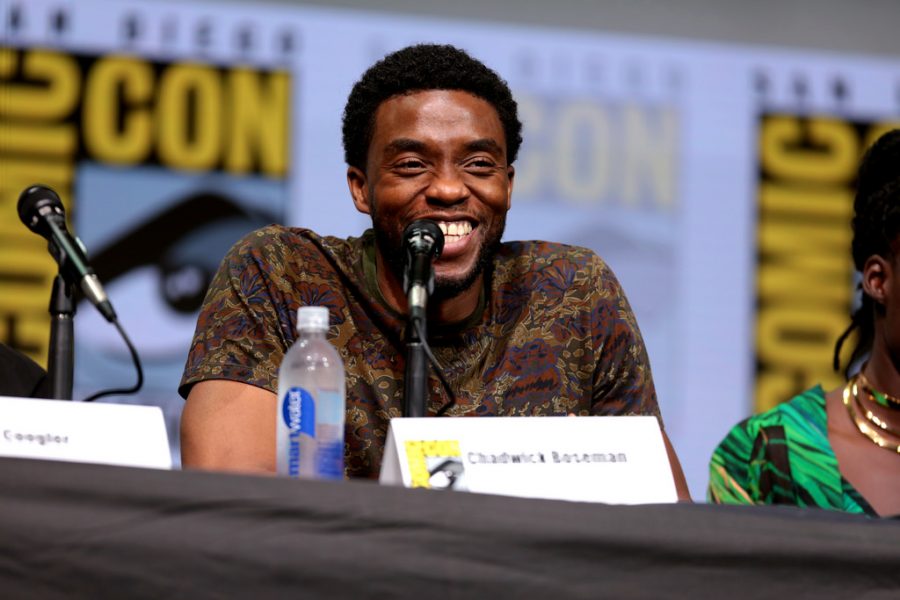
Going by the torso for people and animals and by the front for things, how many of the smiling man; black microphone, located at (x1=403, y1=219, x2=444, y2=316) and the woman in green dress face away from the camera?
1

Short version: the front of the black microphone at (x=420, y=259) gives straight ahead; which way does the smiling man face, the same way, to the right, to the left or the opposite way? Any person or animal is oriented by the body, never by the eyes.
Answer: the opposite way

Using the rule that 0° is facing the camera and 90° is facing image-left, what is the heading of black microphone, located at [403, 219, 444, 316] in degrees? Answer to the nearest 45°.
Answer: approximately 180°
